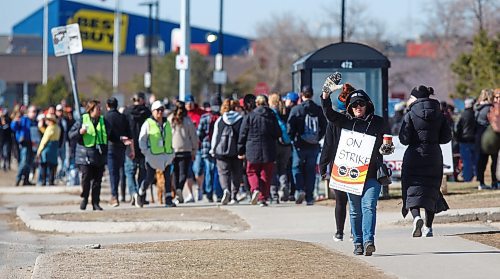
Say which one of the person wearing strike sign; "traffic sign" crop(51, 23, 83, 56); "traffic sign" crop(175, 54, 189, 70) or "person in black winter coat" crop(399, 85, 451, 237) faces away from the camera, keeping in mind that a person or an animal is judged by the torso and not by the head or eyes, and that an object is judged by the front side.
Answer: the person in black winter coat

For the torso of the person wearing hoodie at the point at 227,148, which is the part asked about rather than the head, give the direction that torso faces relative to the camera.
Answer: away from the camera

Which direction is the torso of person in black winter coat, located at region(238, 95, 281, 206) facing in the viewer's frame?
away from the camera

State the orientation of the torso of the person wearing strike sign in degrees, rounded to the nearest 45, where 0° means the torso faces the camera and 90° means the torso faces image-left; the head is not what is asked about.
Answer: approximately 0°

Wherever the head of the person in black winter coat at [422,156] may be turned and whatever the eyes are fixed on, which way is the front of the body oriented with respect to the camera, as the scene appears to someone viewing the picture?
away from the camera

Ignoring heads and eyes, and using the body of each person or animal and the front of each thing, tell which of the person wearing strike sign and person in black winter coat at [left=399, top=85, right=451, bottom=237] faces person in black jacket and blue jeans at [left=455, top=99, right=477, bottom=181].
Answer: person in black winter coat at [left=399, top=85, right=451, bottom=237]

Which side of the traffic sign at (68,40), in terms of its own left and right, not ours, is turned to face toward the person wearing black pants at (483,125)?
left

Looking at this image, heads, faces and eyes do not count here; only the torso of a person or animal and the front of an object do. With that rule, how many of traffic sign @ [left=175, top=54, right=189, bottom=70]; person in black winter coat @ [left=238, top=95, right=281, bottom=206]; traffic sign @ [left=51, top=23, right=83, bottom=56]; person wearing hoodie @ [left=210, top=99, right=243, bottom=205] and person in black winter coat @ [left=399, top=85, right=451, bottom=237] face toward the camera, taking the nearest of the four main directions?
2

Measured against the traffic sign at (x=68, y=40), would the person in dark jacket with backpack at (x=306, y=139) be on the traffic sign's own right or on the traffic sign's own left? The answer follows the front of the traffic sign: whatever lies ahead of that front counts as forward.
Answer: on the traffic sign's own left

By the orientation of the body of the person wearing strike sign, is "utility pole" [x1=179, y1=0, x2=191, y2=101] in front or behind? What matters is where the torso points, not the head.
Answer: behind
